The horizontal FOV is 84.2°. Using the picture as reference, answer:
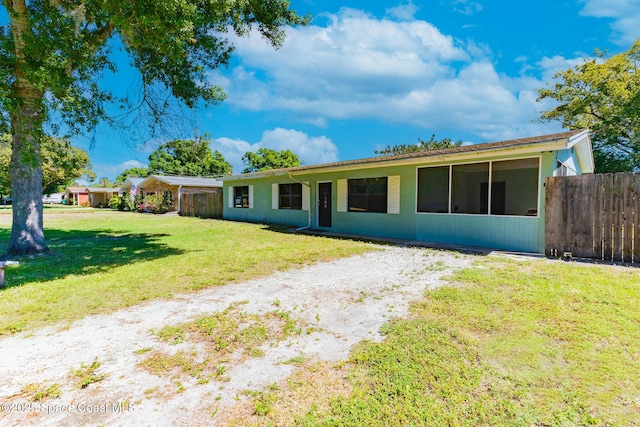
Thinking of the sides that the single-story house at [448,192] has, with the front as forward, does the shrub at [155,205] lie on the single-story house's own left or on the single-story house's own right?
on the single-story house's own right

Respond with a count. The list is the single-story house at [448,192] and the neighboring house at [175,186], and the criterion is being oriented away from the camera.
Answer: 0

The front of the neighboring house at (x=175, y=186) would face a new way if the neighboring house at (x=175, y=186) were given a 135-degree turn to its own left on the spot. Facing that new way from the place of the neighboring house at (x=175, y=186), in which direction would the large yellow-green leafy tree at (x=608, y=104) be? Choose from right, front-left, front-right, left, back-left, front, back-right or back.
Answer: front-right

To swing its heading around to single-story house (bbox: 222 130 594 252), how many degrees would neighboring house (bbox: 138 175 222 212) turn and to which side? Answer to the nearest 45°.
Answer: approximately 45° to its left

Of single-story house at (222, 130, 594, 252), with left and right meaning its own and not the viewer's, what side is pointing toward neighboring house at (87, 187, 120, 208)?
right

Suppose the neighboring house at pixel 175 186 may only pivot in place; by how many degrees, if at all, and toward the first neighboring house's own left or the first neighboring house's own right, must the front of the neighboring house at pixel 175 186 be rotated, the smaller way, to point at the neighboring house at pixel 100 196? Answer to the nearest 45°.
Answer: approximately 90° to the first neighboring house's own right

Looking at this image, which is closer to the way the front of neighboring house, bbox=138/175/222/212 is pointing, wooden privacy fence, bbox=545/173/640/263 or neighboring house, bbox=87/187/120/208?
the wooden privacy fence

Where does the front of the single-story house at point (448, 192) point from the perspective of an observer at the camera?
facing the viewer and to the left of the viewer

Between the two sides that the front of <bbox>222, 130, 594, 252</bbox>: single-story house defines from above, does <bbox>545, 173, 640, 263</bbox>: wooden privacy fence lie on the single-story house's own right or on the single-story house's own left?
on the single-story house's own left
